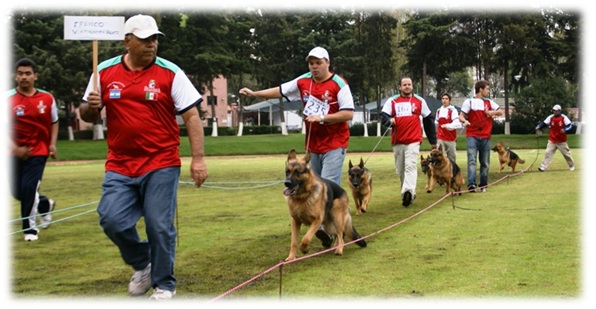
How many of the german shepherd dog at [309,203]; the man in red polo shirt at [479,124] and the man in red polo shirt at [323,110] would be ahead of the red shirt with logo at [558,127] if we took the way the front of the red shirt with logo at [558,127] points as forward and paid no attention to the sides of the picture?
3

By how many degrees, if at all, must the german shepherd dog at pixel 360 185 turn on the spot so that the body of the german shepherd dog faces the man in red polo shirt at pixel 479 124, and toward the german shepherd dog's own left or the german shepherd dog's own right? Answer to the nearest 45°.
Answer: approximately 135° to the german shepherd dog's own left
